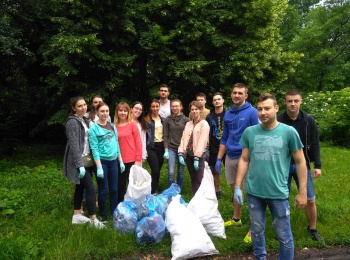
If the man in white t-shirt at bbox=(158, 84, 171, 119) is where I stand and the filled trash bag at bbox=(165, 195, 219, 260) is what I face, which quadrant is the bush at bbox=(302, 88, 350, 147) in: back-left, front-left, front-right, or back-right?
back-left

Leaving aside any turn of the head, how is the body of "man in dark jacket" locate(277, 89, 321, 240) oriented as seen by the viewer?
toward the camera

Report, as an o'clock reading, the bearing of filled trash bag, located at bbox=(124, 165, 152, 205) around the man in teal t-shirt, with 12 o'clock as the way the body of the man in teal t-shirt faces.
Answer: The filled trash bag is roughly at 4 o'clock from the man in teal t-shirt.

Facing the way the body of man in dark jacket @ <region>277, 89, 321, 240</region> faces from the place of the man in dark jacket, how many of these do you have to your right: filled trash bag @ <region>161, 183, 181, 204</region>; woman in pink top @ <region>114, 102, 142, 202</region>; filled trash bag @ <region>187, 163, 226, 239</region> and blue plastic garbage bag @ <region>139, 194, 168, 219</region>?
4

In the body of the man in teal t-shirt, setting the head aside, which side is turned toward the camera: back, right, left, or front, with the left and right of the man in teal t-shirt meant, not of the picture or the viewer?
front

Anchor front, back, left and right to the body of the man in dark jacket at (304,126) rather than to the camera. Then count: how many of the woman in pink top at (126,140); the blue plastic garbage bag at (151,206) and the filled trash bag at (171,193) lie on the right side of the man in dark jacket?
3

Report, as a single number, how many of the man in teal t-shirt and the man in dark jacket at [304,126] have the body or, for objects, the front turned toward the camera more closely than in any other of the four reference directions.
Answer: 2

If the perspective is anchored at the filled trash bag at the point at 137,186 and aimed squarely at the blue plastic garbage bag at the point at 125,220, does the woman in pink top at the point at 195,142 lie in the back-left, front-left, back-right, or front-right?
back-left

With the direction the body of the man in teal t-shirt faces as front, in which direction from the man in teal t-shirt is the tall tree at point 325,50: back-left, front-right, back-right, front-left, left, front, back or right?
back

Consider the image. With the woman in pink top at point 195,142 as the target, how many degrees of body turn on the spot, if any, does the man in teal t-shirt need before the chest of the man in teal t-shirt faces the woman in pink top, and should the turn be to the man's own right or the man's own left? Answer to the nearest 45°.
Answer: approximately 135° to the man's own right

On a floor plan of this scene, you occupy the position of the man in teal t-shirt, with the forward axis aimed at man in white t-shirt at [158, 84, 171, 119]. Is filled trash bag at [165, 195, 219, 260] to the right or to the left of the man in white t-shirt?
left

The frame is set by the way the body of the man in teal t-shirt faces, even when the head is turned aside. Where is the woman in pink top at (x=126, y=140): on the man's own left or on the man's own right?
on the man's own right

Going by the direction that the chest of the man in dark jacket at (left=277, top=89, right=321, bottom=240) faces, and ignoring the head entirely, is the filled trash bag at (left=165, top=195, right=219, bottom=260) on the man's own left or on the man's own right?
on the man's own right
